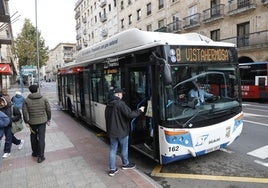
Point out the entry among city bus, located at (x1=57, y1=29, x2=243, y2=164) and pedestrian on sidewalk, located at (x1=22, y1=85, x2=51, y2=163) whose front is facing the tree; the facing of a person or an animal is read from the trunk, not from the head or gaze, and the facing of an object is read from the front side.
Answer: the pedestrian on sidewalk

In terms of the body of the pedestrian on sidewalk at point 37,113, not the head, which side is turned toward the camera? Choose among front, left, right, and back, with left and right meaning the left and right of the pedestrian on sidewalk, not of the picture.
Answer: back

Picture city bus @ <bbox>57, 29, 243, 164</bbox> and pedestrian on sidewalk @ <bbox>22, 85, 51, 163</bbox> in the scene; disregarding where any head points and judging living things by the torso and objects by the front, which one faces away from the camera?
the pedestrian on sidewalk

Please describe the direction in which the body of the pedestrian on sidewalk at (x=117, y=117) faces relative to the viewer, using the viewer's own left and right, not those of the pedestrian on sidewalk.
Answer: facing away from the viewer and to the right of the viewer

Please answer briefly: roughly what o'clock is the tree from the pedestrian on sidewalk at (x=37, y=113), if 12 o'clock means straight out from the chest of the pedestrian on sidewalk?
The tree is roughly at 12 o'clock from the pedestrian on sidewalk.

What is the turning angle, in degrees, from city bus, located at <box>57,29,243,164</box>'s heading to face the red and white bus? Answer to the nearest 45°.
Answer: approximately 90° to its left

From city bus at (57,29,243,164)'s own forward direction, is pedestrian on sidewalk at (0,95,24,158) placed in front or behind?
in front

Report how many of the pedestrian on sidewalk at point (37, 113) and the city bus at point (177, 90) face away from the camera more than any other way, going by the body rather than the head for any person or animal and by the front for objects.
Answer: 1

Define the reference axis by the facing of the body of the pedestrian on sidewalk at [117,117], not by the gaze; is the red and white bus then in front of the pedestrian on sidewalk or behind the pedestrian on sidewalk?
in front

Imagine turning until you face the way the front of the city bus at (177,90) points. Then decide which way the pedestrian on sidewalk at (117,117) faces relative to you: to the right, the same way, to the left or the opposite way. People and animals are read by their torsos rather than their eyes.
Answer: to the left

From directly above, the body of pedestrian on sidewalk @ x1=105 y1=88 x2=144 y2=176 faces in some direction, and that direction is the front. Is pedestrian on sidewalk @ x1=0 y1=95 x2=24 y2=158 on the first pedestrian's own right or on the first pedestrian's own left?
on the first pedestrian's own left
